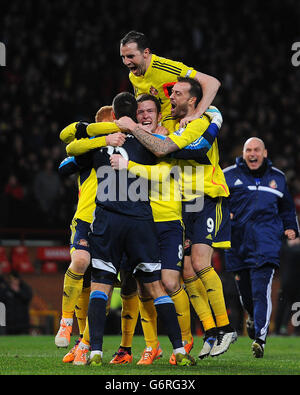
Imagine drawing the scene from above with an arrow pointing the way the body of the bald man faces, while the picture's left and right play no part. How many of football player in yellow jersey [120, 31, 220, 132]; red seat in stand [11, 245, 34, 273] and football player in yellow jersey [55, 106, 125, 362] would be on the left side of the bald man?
0

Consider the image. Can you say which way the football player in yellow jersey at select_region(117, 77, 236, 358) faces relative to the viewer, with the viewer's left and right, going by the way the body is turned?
facing the viewer and to the left of the viewer

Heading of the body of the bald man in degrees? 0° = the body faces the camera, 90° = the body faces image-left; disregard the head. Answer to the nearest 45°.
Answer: approximately 0°

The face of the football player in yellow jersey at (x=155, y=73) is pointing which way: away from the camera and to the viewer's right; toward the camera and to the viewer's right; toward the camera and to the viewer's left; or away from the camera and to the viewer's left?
toward the camera and to the viewer's left

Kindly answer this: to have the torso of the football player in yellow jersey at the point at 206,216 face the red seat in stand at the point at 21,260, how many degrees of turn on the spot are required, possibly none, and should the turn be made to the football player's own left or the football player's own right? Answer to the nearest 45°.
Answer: approximately 90° to the football player's own right

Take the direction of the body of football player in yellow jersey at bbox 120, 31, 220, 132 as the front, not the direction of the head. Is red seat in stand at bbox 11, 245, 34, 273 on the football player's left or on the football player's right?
on the football player's right

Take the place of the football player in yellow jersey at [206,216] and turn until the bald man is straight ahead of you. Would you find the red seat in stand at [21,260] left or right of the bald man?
left

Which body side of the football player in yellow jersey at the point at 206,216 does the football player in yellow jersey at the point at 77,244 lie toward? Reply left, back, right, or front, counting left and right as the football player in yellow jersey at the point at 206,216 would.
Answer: front

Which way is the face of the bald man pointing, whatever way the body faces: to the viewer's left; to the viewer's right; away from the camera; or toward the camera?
toward the camera

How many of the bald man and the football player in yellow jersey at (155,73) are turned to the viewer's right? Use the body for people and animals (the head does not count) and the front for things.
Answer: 0
